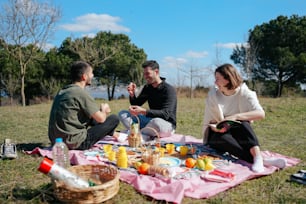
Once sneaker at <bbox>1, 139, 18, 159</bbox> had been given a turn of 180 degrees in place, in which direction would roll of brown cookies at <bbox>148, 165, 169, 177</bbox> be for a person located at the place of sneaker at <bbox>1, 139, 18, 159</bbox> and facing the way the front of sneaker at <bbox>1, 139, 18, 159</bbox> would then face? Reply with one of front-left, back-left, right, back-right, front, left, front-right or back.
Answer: back-right

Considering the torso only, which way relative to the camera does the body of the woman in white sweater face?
toward the camera

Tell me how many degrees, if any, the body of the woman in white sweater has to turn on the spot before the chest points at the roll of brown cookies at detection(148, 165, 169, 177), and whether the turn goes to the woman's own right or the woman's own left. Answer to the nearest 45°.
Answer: approximately 45° to the woman's own right
